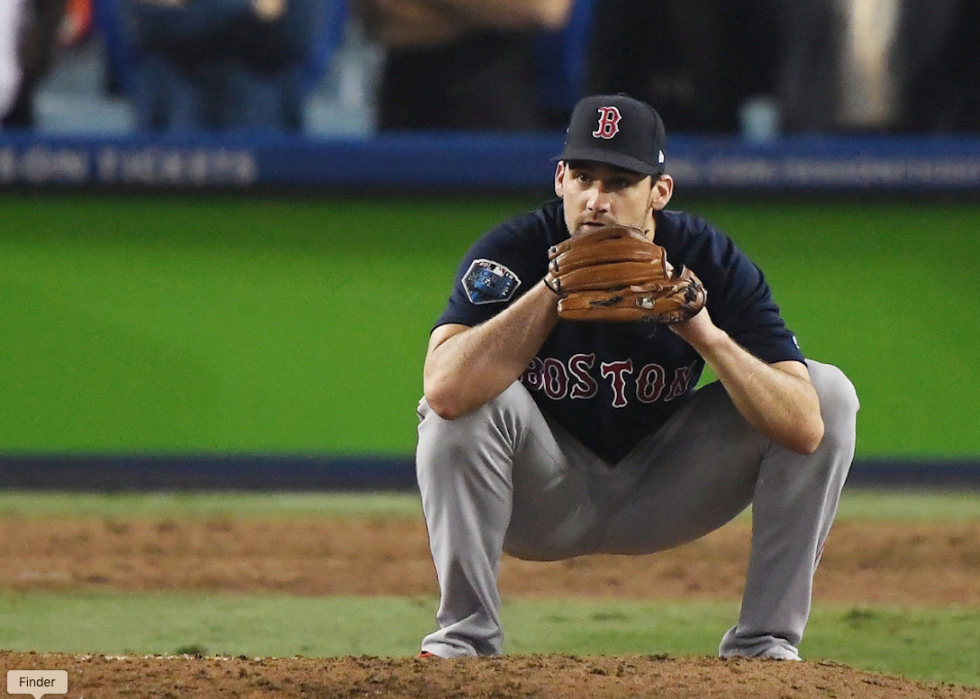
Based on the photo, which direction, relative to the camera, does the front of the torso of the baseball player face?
toward the camera

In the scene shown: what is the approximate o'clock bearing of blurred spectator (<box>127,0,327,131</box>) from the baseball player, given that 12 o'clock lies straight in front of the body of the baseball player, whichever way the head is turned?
The blurred spectator is roughly at 5 o'clock from the baseball player.

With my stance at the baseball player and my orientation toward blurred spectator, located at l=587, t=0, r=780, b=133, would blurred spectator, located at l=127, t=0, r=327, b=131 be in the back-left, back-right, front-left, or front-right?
front-left

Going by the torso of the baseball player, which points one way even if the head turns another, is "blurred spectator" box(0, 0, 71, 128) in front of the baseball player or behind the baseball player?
behind

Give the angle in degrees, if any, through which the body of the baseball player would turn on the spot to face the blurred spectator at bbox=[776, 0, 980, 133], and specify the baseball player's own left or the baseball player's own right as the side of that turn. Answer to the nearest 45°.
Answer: approximately 180°

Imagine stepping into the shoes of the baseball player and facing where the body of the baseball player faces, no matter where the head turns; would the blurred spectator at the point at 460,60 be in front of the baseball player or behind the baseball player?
behind

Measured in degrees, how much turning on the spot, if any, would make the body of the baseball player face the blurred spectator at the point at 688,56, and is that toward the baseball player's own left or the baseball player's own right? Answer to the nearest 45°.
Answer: approximately 180°
